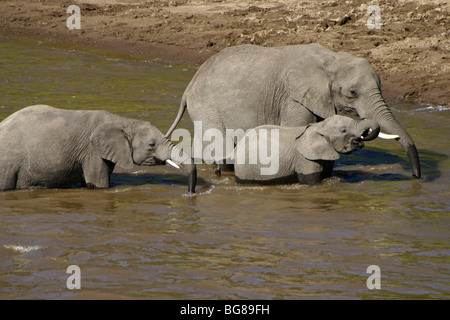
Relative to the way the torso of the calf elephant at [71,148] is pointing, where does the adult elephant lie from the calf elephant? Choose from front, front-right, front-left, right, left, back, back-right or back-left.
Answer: front

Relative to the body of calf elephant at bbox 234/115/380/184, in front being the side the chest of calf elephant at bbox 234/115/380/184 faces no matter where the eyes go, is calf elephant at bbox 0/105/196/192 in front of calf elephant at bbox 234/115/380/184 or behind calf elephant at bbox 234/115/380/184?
behind

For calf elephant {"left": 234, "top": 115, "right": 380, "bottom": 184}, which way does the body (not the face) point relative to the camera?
to the viewer's right

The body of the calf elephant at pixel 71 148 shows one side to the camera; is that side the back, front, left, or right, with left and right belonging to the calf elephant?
right

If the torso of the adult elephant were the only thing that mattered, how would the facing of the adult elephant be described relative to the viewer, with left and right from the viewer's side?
facing to the right of the viewer

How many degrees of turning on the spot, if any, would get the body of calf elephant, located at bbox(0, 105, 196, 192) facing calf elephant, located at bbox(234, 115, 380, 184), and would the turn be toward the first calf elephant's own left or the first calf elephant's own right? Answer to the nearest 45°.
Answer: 0° — it already faces it

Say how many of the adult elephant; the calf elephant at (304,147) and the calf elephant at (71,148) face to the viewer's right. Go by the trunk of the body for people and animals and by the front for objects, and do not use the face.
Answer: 3
